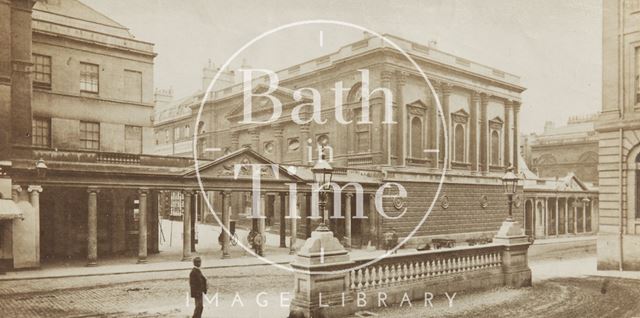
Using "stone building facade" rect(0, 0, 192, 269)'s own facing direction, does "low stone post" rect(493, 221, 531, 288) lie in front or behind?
in front

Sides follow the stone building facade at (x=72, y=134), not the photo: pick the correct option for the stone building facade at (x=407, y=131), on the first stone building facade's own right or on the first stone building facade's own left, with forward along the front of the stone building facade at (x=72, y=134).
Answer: on the first stone building facade's own left

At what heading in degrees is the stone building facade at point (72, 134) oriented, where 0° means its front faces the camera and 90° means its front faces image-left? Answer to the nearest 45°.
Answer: approximately 315°

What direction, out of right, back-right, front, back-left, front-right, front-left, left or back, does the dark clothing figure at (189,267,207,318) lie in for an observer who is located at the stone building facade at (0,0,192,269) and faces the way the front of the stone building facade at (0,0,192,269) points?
front-right

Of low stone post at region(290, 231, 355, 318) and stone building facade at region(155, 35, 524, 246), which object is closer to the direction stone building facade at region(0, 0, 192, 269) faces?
the low stone post
